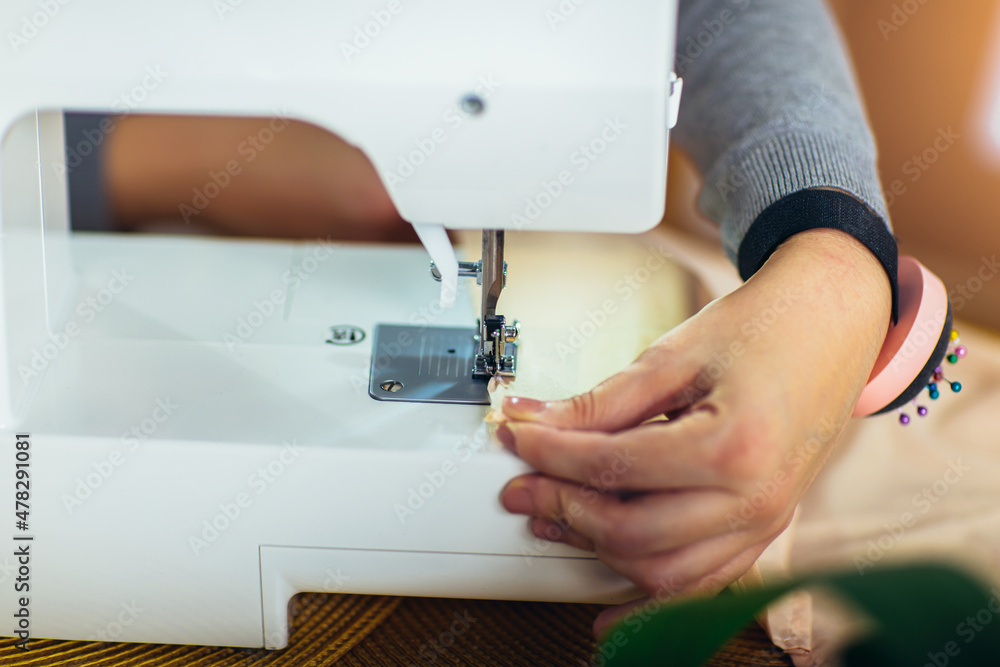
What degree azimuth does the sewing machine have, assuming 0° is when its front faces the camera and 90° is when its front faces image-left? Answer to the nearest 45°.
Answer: approximately 180°
